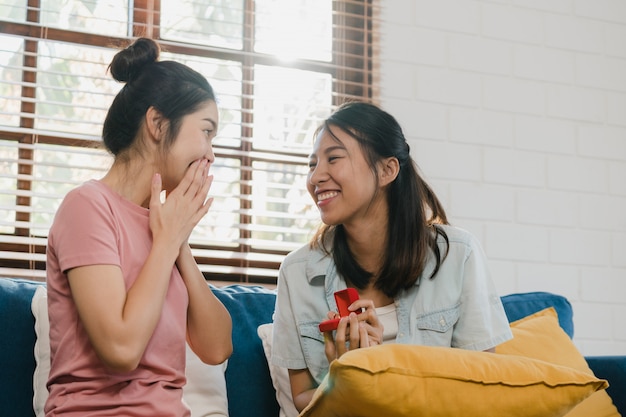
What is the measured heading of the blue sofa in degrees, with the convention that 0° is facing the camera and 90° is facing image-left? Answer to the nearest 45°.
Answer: approximately 0°

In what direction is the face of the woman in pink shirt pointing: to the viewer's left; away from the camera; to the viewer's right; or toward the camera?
to the viewer's right
